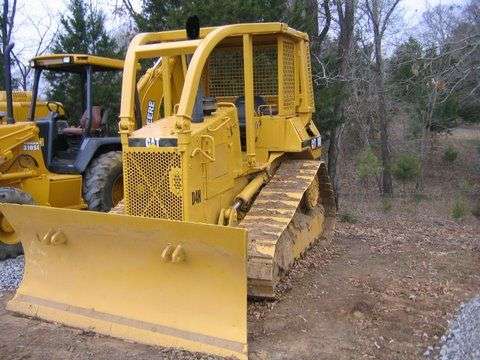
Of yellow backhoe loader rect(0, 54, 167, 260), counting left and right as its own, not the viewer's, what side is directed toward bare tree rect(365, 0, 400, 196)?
back

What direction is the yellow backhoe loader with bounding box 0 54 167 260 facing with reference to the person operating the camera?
facing the viewer and to the left of the viewer

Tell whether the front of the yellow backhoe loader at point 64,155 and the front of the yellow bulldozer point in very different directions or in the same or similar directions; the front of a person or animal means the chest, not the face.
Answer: same or similar directions

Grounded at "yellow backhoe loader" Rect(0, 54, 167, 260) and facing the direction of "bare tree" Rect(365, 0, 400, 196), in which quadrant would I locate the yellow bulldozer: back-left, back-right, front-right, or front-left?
back-right

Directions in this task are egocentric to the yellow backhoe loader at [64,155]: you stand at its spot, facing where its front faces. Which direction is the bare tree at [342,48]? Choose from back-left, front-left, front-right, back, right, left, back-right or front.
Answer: back

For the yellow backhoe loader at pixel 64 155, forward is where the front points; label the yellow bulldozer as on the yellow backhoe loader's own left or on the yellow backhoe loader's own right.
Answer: on the yellow backhoe loader's own left

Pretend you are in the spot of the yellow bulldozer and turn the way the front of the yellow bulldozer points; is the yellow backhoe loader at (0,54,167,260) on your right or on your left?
on your right

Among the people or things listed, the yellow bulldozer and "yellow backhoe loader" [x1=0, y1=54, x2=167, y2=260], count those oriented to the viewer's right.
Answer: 0
